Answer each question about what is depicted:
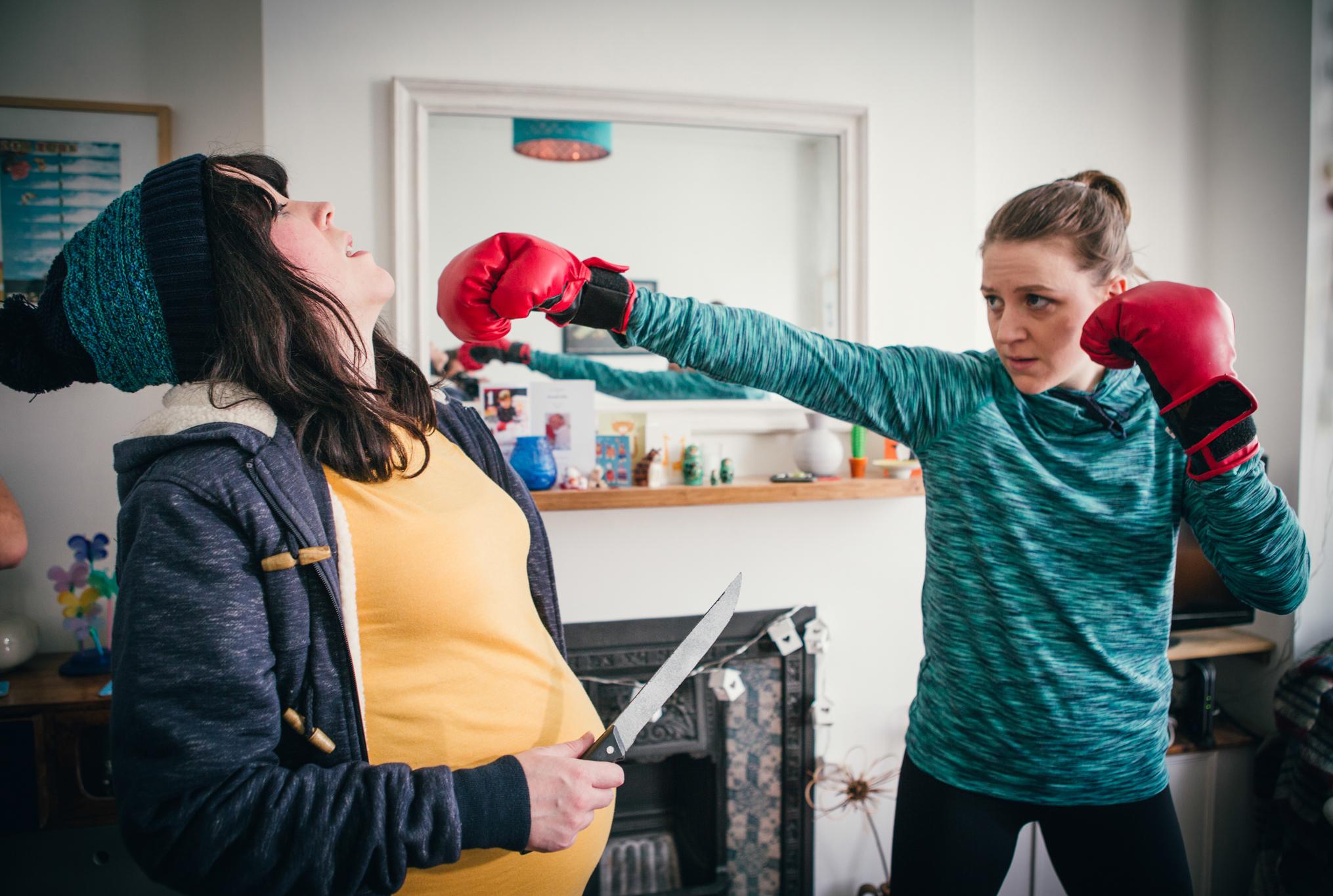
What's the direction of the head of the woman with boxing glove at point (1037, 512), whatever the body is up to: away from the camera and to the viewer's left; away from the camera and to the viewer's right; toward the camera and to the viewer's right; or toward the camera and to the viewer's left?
toward the camera and to the viewer's left

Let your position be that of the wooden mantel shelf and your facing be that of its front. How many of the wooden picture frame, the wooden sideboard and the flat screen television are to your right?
2

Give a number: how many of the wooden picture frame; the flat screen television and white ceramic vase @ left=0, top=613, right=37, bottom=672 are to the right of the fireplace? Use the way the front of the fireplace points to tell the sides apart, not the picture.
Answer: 2

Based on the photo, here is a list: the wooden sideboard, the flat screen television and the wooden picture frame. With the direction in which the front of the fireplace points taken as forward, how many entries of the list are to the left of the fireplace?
1

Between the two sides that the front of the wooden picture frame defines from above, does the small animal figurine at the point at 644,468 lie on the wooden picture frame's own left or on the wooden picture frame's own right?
on the wooden picture frame's own left

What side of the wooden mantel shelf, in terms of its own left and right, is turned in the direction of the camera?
front

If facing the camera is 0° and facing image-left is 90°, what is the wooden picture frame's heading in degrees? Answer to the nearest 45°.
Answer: approximately 0°

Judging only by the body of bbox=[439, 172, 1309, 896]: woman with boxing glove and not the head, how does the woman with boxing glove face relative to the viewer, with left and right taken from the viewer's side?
facing the viewer

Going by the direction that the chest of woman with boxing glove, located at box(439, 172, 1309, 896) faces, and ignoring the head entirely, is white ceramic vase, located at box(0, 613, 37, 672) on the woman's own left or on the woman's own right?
on the woman's own right

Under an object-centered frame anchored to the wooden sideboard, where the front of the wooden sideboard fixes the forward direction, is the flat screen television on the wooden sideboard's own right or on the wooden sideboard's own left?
on the wooden sideboard's own left

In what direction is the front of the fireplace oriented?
toward the camera

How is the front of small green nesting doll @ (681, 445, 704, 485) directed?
toward the camera
